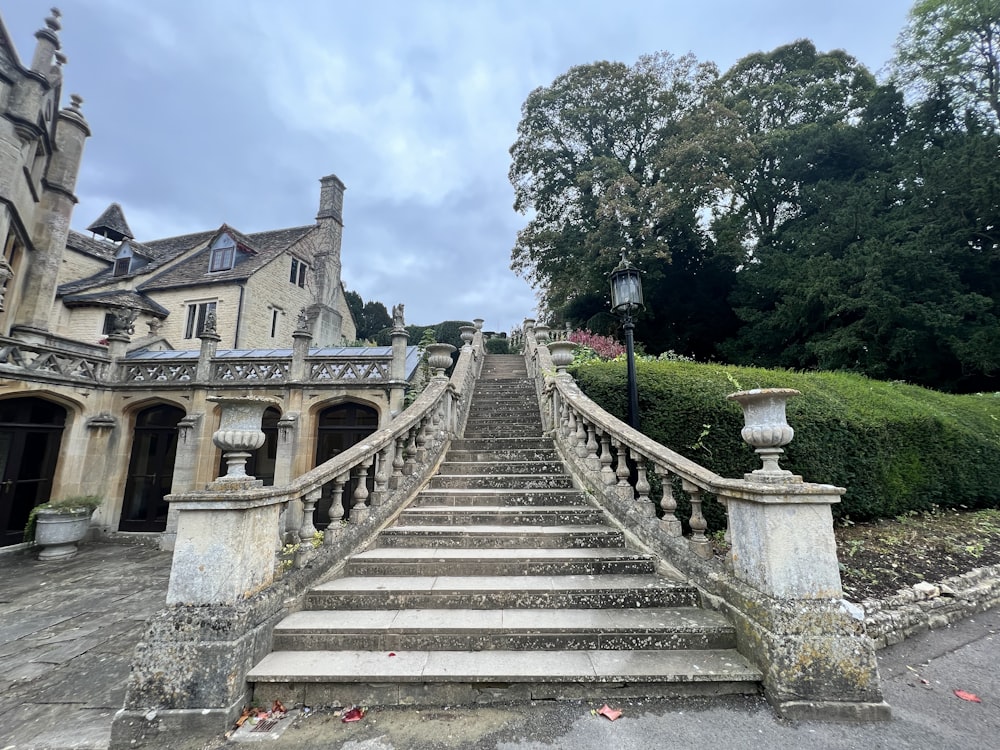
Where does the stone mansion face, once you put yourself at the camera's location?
facing the viewer and to the right of the viewer

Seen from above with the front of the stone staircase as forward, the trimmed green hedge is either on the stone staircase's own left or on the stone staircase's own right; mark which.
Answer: on the stone staircase's own left

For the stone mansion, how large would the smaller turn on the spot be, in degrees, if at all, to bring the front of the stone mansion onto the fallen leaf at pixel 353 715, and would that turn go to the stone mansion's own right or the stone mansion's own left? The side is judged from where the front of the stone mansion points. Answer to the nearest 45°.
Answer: approximately 45° to the stone mansion's own right

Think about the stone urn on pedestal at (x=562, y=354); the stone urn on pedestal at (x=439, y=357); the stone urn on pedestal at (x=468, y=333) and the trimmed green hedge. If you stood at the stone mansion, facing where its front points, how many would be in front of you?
4

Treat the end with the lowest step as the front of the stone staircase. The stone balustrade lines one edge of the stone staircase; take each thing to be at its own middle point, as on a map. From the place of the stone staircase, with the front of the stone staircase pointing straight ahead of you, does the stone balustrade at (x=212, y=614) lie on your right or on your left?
on your right

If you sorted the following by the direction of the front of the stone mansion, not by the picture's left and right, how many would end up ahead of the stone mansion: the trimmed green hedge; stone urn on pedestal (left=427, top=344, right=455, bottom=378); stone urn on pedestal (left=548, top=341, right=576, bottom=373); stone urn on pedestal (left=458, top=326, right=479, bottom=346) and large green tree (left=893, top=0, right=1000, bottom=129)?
5

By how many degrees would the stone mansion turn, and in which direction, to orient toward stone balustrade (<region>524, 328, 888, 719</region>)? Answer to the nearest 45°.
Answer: approximately 45° to its left

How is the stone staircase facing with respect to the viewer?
toward the camera

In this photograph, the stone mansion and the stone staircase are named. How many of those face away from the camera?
0

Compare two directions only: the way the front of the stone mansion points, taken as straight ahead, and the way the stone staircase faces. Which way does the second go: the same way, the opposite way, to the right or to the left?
to the right

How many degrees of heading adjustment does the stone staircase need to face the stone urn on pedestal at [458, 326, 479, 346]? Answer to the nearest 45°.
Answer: approximately 180°

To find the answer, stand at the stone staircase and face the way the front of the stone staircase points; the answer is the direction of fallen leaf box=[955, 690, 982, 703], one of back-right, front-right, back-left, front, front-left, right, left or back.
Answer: left

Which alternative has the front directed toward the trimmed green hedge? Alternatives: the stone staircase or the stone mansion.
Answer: the stone mansion

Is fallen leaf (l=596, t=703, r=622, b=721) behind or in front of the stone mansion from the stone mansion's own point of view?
in front

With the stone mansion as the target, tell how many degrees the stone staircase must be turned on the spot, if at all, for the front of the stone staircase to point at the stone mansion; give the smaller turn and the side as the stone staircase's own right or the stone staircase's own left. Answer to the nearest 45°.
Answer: approximately 135° to the stone staircase's own right
